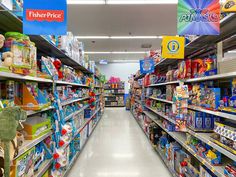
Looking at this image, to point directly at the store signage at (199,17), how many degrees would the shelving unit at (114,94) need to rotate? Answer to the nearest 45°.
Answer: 0° — it already faces it

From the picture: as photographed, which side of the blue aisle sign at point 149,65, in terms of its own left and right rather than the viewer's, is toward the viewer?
front

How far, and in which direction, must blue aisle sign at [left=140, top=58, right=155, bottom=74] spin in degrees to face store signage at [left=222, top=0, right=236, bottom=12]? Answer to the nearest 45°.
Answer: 0° — it already faces it

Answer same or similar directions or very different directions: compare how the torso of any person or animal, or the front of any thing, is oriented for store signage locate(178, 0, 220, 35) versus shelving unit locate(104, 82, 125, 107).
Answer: same or similar directions

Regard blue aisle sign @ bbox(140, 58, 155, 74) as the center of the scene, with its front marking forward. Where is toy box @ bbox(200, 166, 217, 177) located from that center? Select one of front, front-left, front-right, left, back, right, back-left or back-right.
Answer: front

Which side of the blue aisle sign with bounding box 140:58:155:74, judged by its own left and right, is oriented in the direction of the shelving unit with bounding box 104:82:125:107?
back

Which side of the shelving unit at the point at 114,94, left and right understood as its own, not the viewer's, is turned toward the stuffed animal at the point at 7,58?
front

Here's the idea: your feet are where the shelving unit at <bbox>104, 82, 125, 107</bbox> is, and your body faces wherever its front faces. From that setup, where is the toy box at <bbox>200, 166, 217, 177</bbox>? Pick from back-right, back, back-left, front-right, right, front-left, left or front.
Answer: front

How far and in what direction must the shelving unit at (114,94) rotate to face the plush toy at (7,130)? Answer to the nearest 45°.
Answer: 0° — it already faces it

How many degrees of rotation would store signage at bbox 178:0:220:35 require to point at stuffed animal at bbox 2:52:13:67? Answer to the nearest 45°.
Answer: approximately 45° to its right

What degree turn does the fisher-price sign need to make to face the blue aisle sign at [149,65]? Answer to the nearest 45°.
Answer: approximately 135° to its left

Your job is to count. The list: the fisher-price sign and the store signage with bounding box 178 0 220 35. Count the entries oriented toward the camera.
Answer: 2

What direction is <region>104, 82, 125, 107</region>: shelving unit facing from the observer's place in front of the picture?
facing the viewer

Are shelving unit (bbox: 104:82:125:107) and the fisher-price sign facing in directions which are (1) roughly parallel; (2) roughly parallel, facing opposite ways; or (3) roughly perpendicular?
roughly parallel

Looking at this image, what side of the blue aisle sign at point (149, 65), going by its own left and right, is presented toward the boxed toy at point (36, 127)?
front
